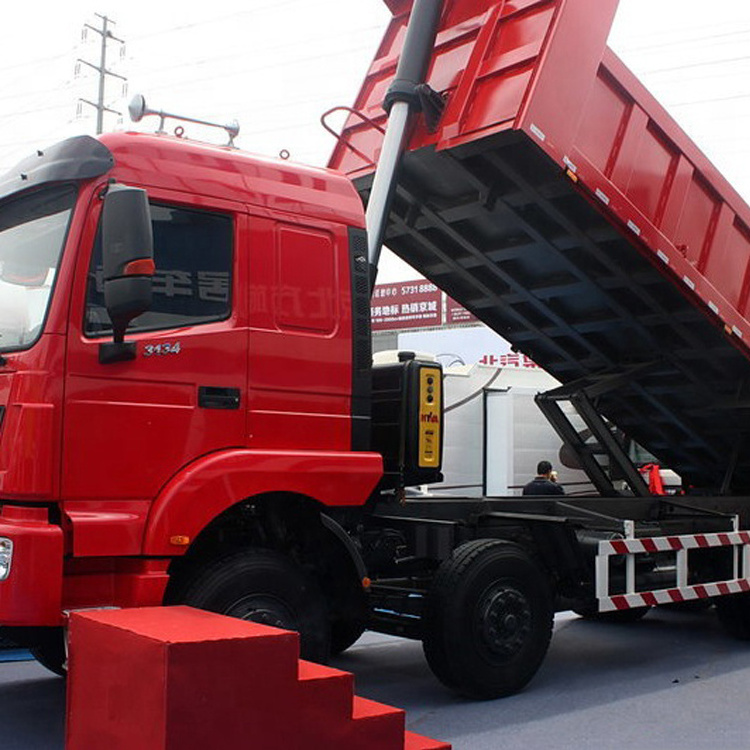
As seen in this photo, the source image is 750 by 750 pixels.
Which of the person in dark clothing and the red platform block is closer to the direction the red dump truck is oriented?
the red platform block

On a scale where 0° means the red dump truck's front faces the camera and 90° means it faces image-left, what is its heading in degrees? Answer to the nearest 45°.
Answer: approximately 45°

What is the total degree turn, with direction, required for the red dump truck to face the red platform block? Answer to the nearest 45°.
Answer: approximately 45° to its left

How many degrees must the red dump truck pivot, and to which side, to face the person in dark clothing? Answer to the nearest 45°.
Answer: approximately 180°
